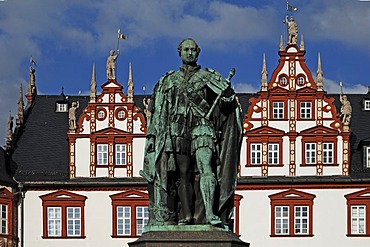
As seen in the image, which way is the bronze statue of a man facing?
toward the camera
